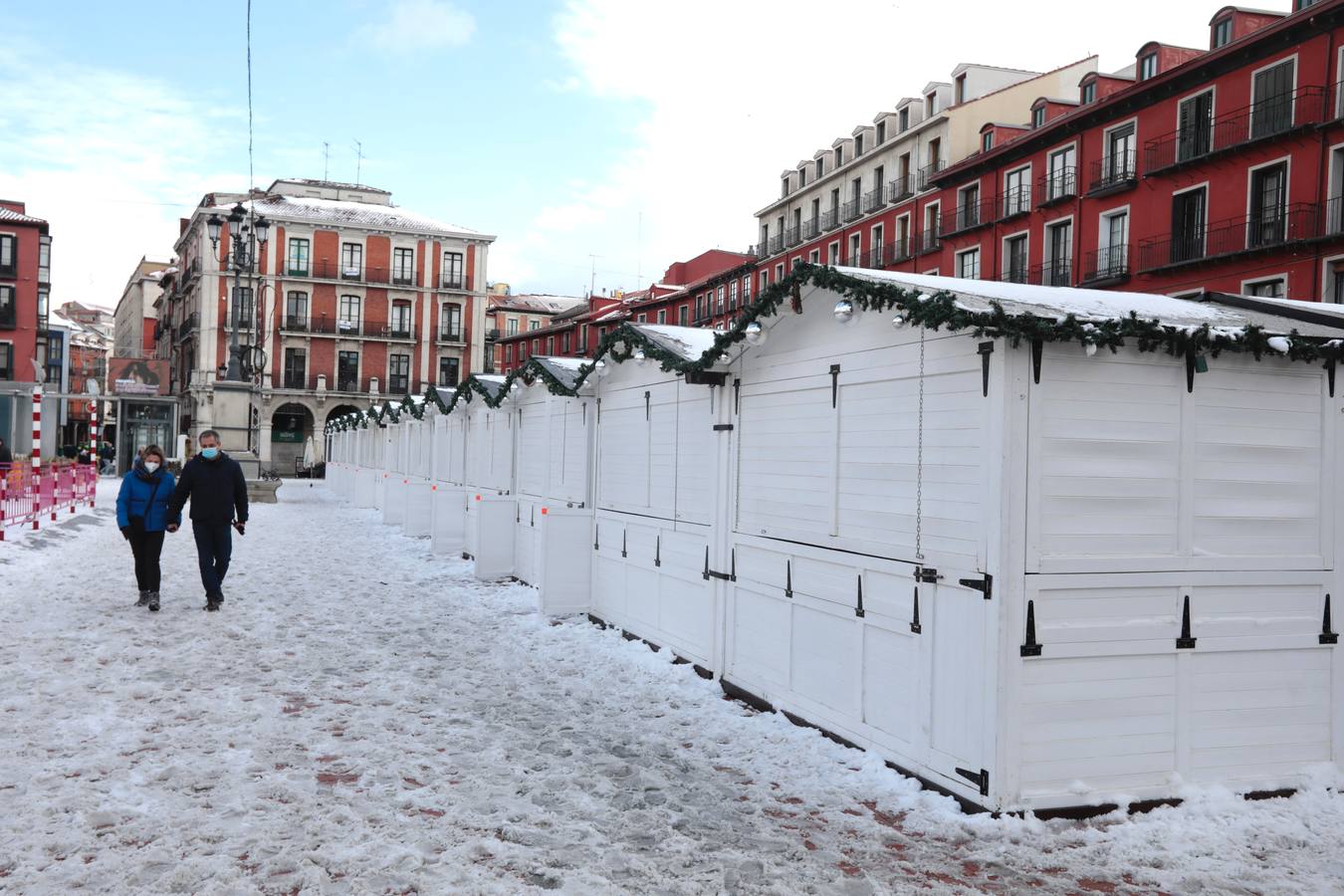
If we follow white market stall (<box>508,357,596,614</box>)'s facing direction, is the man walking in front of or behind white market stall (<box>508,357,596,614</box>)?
in front

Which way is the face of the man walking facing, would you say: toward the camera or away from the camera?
toward the camera

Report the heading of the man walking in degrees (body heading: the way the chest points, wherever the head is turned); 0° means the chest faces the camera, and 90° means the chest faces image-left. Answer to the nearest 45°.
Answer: approximately 0°

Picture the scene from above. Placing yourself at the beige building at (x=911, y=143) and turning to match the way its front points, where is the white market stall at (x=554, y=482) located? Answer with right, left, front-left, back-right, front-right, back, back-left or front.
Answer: front-left

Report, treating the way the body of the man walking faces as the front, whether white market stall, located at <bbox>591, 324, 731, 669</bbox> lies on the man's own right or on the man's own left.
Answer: on the man's own left

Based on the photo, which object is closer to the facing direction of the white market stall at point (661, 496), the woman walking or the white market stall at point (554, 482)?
the woman walking

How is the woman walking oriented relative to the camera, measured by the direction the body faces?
toward the camera

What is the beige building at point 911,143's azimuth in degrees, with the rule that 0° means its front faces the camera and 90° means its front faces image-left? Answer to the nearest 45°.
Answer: approximately 45°

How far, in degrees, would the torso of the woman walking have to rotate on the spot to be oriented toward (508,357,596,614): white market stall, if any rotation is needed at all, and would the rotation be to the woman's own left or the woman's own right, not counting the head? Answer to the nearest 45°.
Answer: approximately 90° to the woman's own left

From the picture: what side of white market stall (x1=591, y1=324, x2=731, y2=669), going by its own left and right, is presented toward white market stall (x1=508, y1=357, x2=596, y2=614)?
right

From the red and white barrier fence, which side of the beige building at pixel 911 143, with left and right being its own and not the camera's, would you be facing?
front

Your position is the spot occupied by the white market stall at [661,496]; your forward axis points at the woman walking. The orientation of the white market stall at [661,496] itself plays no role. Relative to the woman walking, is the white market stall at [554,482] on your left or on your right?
right

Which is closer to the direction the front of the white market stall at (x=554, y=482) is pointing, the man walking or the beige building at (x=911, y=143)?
the man walking

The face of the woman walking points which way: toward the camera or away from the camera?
toward the camera

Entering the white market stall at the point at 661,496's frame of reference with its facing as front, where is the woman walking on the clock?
The woman walking is roughly at 2 o'clock from the white market stall.

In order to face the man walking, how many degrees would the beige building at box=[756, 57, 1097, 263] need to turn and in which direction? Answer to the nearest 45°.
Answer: approximately 45° to its left

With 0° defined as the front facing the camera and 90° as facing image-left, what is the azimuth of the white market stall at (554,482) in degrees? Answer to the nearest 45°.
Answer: approximately 45°

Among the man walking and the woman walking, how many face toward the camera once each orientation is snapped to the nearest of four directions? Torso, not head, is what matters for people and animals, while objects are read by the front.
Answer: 2
